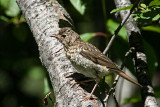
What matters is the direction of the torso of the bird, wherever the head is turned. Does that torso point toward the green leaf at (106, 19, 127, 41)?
no

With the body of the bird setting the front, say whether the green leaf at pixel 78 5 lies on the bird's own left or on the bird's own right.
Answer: on the bird's own right

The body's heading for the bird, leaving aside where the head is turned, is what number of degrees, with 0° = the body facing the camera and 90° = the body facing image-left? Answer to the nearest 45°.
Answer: approximately 90°

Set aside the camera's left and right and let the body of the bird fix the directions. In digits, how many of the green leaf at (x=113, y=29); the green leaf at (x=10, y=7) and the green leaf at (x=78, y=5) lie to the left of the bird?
0

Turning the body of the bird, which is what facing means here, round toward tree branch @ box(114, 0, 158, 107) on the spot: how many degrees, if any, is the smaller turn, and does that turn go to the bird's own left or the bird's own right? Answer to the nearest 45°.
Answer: approximately 180°

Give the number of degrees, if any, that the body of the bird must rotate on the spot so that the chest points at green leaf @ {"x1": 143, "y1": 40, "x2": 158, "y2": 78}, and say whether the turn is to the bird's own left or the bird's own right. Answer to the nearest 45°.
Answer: approximately 180°

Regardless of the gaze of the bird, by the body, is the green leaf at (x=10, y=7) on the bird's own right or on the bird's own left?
on the bird's own right
